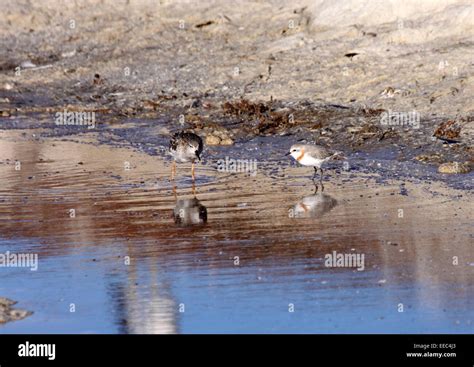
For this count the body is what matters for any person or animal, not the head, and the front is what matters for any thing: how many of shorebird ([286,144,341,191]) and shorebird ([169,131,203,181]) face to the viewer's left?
1

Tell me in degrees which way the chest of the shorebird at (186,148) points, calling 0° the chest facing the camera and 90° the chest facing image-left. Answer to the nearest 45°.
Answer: approximately 315°

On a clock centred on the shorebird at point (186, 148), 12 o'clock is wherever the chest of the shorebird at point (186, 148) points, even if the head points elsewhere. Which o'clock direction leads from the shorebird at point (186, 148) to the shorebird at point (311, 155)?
the shorebird at point (311, 155) is roughly at 9 o'clock from the shorebird at point (186, 148).

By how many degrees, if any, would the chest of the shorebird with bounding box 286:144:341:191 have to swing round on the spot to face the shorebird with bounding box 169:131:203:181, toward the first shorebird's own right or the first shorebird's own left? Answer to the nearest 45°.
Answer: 0° — it already faces it

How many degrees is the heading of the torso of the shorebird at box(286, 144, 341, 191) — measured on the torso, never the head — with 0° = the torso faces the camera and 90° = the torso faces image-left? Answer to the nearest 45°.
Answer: approximately 90°

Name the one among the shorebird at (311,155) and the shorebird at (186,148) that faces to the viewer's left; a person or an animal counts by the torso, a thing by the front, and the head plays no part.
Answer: the shorebird at (311,155)
